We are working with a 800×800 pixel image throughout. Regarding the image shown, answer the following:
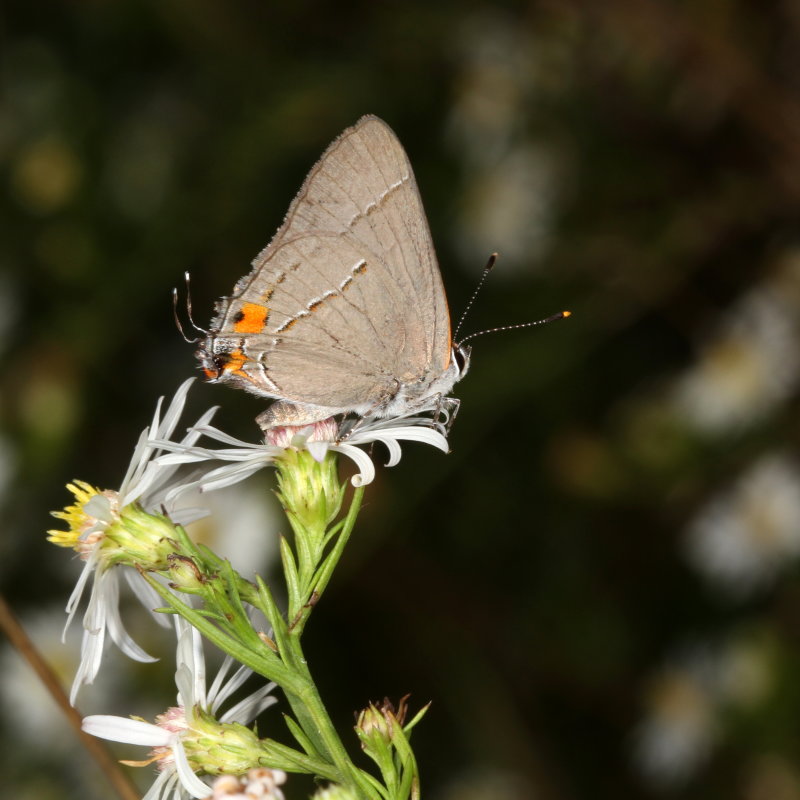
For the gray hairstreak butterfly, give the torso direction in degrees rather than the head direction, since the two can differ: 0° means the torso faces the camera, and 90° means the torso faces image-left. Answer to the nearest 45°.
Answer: approximately 270°

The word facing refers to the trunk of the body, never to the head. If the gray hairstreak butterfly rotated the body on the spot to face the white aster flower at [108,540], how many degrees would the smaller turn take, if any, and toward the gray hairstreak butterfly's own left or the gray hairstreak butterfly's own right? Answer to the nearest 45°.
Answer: approximately 135° to the gray hairstreak butterfly's own right

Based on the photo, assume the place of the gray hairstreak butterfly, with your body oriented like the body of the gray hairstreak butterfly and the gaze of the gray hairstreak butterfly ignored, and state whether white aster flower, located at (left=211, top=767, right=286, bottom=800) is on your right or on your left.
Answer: on your right

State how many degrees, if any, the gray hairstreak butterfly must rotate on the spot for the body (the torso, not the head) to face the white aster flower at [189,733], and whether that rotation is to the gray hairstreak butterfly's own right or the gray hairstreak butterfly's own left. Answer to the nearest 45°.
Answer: approximately 180°
